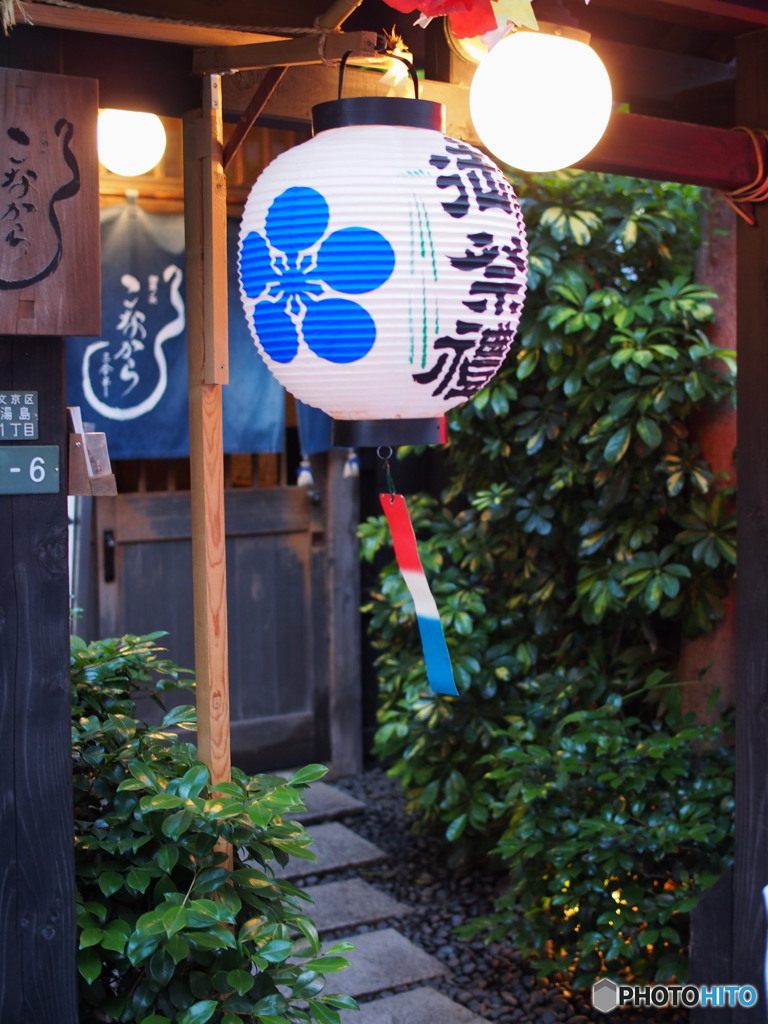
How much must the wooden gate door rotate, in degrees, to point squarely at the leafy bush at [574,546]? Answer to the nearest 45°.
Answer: approximately 45° to its left

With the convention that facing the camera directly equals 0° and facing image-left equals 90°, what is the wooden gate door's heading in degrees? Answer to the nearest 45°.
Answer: approximately 0°

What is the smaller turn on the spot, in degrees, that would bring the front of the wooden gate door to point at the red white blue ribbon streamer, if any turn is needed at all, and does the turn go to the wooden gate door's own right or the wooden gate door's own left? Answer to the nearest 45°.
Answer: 0° — it already faces it

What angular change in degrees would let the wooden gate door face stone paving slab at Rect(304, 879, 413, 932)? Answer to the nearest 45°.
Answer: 0° — it already faces it

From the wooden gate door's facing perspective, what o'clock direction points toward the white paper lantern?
The white paper lantern is roughly at 12 o'clock from the wooden gate door.

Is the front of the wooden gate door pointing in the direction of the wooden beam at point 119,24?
yes
